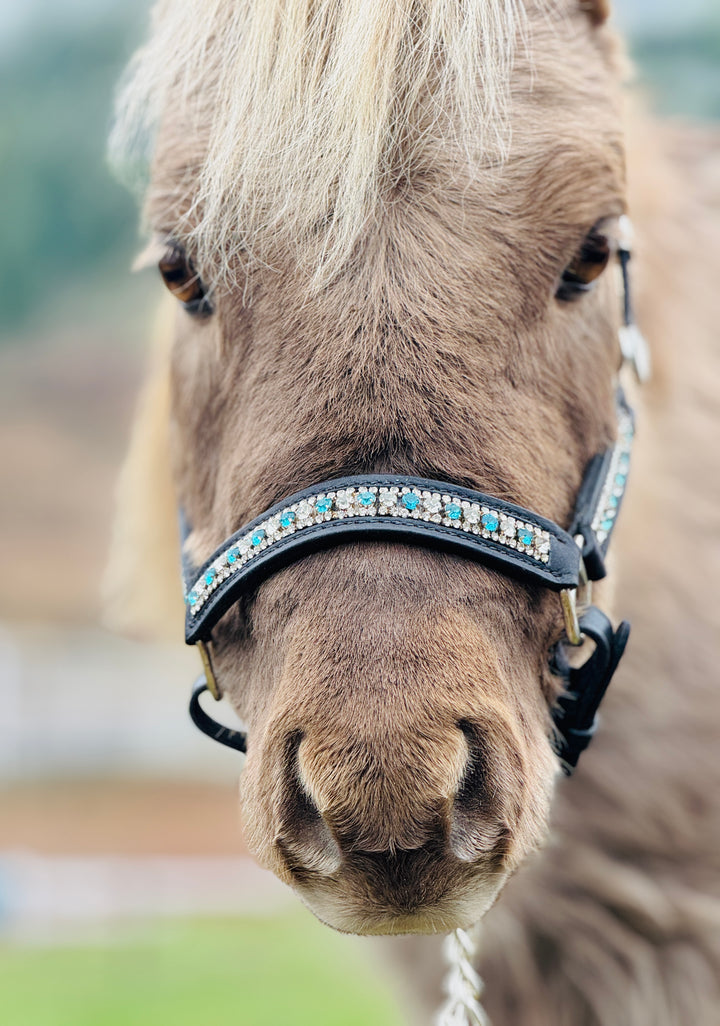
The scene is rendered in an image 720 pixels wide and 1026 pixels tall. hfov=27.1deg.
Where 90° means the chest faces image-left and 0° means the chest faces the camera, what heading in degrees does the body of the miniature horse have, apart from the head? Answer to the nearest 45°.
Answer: approximately 0°

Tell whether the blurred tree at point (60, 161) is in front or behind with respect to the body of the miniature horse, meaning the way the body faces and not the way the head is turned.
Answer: behind
